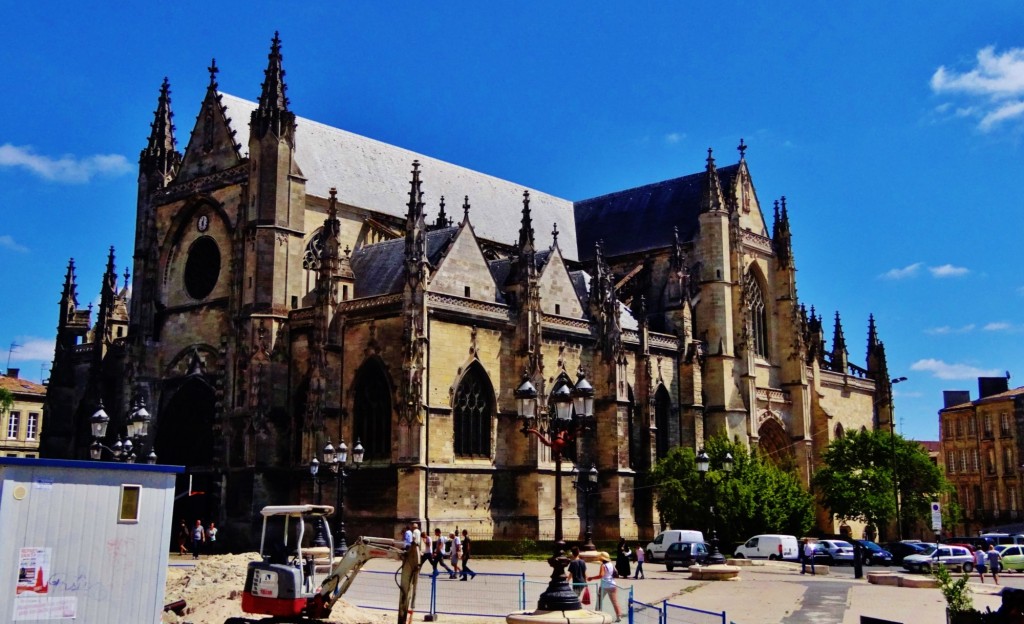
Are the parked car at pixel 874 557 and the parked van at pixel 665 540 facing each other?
no

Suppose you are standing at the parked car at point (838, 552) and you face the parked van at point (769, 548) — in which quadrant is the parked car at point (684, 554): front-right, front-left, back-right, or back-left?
front-left

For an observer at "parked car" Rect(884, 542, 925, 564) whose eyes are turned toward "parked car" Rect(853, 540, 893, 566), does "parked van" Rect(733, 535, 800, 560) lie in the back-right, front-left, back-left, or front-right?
front-right

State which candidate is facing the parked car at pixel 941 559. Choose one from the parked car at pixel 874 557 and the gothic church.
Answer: the parked car at pixel 874 557

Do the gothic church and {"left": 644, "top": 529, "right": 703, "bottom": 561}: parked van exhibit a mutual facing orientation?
no

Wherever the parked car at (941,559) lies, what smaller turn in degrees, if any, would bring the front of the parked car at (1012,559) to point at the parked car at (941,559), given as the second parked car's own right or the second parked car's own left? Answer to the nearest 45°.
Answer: approximately 45° to the second parked car's own left

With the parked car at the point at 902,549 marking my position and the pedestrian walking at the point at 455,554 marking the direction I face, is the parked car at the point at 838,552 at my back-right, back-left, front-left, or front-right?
front-right

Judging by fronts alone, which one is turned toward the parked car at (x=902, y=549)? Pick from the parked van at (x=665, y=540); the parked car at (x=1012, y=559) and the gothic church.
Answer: the parked car at (x=1012, y=559)

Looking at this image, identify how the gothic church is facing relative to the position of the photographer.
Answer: facing the viewer and to the left of the viewer

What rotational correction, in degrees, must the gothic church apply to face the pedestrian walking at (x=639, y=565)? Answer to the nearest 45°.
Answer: approximately 90° to its left

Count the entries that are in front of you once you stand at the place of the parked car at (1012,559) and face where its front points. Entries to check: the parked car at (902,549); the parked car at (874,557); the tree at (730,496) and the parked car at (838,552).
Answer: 4

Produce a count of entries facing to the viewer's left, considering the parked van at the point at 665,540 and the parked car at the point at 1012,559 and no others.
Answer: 2

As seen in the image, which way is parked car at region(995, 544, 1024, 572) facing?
to the viewer's left

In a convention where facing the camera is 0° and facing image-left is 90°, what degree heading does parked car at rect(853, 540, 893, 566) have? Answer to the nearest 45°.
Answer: approximately 315°

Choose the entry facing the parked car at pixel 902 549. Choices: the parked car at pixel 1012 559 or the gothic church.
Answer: the parked car at pixel 1012 559

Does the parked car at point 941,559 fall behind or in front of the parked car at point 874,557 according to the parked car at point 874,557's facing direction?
in front

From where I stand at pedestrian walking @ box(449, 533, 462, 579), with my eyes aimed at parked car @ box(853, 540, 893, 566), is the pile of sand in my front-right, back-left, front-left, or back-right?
back-right
